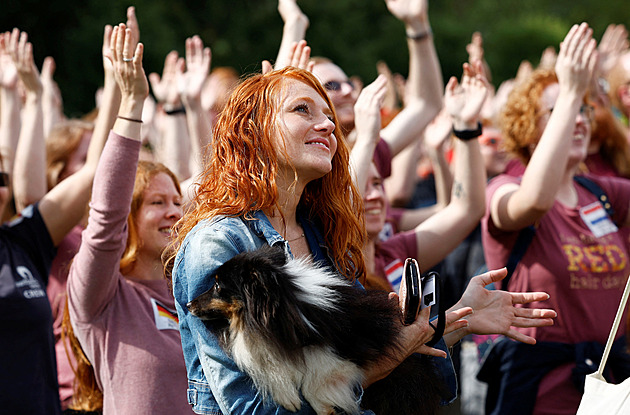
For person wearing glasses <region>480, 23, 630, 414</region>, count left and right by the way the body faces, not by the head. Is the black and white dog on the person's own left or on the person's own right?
on the person's own right

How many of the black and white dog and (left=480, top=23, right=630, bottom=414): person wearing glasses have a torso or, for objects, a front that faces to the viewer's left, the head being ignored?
1

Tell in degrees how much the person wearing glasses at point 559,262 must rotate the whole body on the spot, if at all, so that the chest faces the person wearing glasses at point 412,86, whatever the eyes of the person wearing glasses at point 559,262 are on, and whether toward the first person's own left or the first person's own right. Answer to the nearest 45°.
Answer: approximately 180°

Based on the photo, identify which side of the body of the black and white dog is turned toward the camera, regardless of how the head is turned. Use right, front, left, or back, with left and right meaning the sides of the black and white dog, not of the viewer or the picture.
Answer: left

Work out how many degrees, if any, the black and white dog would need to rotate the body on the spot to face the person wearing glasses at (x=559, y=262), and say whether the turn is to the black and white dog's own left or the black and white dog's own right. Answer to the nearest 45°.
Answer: approximately 135° to the black and white dog's own right

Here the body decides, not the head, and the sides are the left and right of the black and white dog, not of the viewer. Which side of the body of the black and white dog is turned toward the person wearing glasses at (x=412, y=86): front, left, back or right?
right

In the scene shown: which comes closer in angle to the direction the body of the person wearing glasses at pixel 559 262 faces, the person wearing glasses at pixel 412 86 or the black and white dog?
the black and white dog

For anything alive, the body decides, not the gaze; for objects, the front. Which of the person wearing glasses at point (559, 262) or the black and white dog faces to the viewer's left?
the black and white dog

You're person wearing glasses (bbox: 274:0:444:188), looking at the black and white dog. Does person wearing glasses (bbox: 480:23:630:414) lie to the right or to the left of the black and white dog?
left
